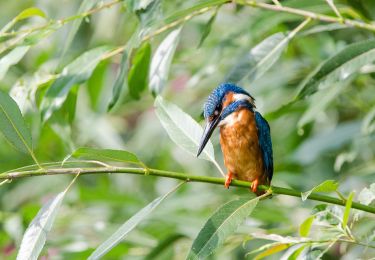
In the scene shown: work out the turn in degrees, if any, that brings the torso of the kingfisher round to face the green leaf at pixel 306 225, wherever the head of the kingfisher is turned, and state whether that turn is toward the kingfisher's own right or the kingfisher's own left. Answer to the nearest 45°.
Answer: approximately 45° to the kingfisher's own left

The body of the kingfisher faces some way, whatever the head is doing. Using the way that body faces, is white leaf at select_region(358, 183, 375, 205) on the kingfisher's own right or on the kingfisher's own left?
on the kingfisher's own left

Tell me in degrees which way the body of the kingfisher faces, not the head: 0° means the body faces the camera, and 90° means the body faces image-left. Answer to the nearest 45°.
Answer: approximately 45°

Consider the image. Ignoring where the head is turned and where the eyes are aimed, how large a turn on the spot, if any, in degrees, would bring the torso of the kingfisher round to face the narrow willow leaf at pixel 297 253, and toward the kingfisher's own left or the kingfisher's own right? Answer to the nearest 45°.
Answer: approximately 45° to the kingfisher's own left
